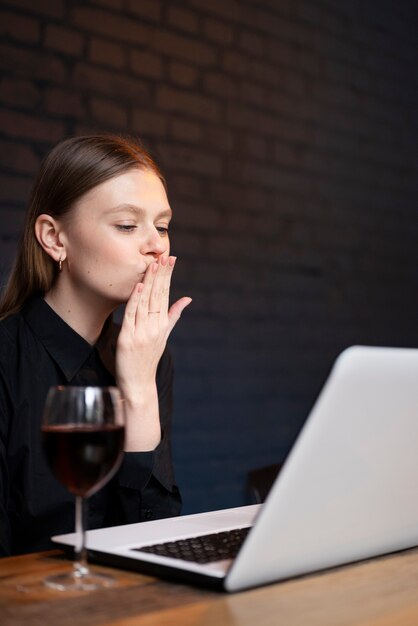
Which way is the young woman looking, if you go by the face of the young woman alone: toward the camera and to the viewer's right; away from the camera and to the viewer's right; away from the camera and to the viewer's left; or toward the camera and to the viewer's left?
toward the camera and to the viewer's right

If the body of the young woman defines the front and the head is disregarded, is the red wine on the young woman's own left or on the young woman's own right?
on the young woman's own right

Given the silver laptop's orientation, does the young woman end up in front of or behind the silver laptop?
in front

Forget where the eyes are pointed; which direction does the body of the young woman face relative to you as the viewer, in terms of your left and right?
facing the viewer and to the right of the viewer

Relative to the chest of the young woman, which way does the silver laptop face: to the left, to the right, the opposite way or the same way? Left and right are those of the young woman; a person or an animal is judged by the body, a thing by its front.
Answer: the opposite way

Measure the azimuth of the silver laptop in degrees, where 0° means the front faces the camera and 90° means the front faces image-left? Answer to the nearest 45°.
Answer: approximately 135°
